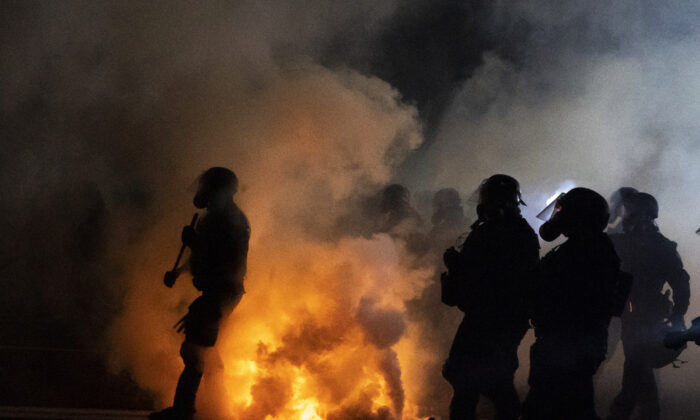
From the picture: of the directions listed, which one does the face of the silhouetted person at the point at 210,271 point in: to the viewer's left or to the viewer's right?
to the viewer's left

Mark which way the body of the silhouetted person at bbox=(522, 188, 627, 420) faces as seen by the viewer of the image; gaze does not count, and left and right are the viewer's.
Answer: facing to the left of the viewer

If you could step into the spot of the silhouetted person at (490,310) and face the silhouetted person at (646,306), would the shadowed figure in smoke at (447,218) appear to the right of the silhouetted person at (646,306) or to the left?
left

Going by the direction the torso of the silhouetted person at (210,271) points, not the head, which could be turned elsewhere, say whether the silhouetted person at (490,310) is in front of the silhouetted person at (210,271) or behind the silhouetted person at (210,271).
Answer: behind

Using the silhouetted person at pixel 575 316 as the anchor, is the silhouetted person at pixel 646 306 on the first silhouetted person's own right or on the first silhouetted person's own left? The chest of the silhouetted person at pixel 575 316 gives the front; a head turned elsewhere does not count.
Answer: on the first silhouetted person's own right

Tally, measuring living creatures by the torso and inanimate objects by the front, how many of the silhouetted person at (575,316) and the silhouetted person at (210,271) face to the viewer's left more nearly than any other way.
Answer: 2

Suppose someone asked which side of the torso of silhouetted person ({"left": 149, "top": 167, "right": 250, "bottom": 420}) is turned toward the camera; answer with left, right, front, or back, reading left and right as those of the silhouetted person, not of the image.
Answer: left

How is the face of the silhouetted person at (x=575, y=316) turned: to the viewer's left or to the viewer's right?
to the viewer's left

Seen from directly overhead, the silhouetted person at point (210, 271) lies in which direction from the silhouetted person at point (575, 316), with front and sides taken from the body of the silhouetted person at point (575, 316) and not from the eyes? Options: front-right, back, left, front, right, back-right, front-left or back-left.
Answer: front

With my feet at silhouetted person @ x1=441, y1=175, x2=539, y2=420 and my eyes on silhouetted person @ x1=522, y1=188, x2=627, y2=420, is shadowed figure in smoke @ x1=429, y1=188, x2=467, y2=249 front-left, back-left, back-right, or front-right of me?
back-left

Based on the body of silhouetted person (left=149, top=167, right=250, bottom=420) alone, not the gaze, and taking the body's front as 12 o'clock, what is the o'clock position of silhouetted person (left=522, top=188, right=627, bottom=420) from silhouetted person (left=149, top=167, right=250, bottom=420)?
silhouetted person (left=522, top=188, right=627, bottom=420) is roughly at 7 o'clock from silhouetted person (left=149, top=167, right=250, bottom=420).

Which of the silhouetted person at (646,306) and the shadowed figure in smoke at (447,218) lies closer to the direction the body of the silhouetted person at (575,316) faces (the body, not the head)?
the shadowed figure in smoke
